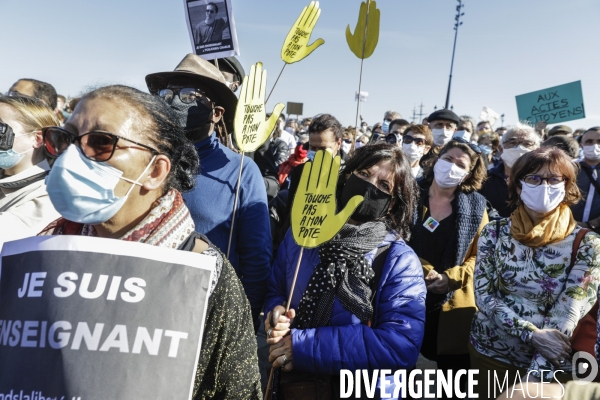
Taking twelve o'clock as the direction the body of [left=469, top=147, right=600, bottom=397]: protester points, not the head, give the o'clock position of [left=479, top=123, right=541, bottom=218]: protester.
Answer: [left=479, top=123, right=541, bottom=218]: protester is roughly at 6 o'clock from [left=469, top=147, right=600, bottom=397]: protester.

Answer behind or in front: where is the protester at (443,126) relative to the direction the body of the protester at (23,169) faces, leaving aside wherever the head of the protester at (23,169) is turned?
behind

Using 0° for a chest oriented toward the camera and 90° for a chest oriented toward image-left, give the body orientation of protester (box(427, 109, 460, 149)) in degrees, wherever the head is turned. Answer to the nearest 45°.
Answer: approximately 0°

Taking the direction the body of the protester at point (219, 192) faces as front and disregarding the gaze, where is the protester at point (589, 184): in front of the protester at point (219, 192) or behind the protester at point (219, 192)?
behind

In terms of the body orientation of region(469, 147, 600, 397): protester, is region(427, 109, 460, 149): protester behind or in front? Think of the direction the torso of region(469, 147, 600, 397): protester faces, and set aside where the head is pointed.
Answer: behind

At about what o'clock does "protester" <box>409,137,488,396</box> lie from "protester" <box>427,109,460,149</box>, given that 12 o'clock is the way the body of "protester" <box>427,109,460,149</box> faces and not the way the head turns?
"protester" <box>409,137,488,396</box> is roughly at 12 o'clock from "protester" <box>427,109,460,149</box>.

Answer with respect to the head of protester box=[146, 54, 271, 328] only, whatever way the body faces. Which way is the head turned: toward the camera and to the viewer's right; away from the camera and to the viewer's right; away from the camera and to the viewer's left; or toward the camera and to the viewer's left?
toward the camera and to the viewer's left

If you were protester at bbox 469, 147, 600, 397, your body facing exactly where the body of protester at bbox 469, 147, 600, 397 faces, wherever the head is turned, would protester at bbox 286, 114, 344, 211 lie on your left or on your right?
on your right

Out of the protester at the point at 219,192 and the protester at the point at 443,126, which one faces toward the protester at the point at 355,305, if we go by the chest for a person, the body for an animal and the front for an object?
the protester at the point at 443,126
